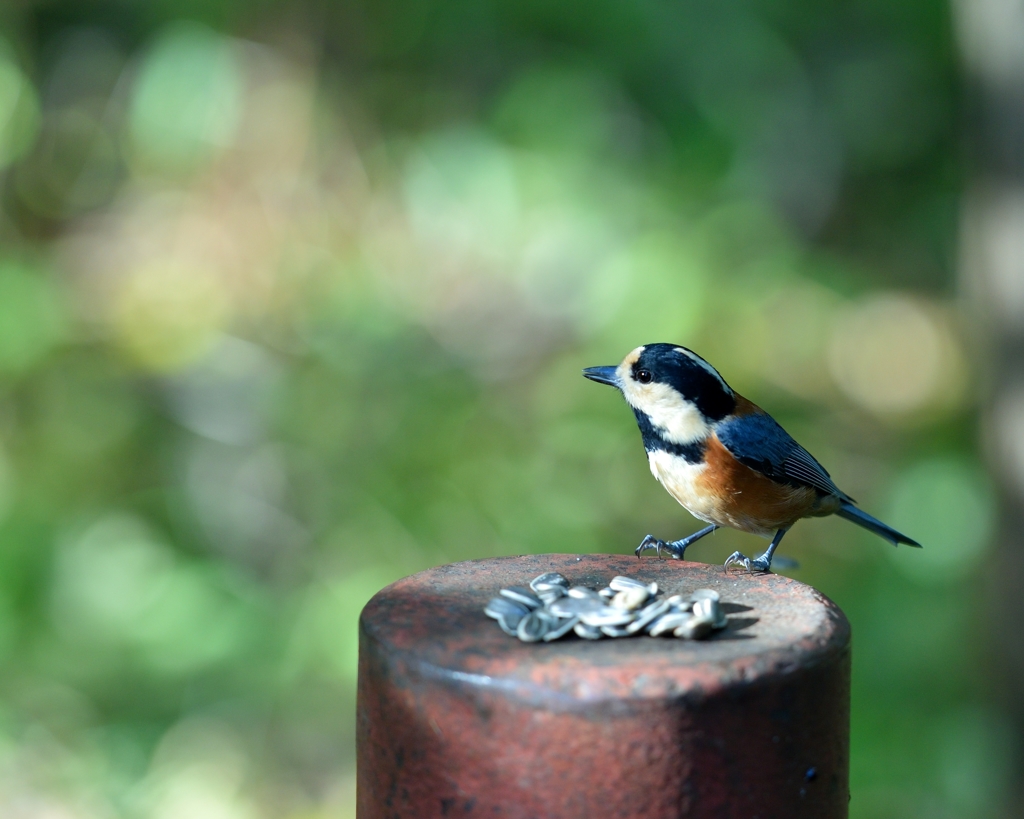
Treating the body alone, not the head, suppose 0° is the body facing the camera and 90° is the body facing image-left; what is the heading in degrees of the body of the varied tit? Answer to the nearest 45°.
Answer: approximately 90°

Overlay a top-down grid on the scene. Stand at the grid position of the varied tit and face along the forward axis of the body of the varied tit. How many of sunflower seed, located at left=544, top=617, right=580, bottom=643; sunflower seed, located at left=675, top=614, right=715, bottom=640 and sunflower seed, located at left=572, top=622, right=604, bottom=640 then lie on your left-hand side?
3

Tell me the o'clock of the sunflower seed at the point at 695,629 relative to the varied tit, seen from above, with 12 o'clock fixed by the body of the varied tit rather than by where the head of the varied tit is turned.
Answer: The sunflower seed is roughly at 9 o'clock from the varied tit.

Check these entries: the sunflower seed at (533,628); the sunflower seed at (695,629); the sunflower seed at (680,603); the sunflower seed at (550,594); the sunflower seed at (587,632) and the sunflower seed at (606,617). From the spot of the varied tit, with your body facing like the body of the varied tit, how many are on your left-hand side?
6

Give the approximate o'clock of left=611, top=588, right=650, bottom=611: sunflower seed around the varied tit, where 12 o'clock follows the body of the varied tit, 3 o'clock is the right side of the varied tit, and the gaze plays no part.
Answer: The sunflower seed is roughly at 9 o'clock from the varied tit.

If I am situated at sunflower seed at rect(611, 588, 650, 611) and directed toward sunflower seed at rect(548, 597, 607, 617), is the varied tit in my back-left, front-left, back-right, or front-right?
back-right

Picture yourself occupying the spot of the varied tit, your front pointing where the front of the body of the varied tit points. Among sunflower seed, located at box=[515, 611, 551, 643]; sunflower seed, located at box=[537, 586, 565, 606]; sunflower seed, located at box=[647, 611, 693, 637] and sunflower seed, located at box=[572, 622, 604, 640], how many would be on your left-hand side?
4

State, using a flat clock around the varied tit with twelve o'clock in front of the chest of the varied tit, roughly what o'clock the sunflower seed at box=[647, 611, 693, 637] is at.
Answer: The sunflower seed is roughly at 9 o'clock from the varied tit.

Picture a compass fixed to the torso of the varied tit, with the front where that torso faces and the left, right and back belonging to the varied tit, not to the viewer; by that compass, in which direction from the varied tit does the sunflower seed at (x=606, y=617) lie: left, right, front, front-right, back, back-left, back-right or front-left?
left

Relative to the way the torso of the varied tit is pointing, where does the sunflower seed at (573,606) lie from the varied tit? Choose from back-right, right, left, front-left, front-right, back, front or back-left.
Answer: left
